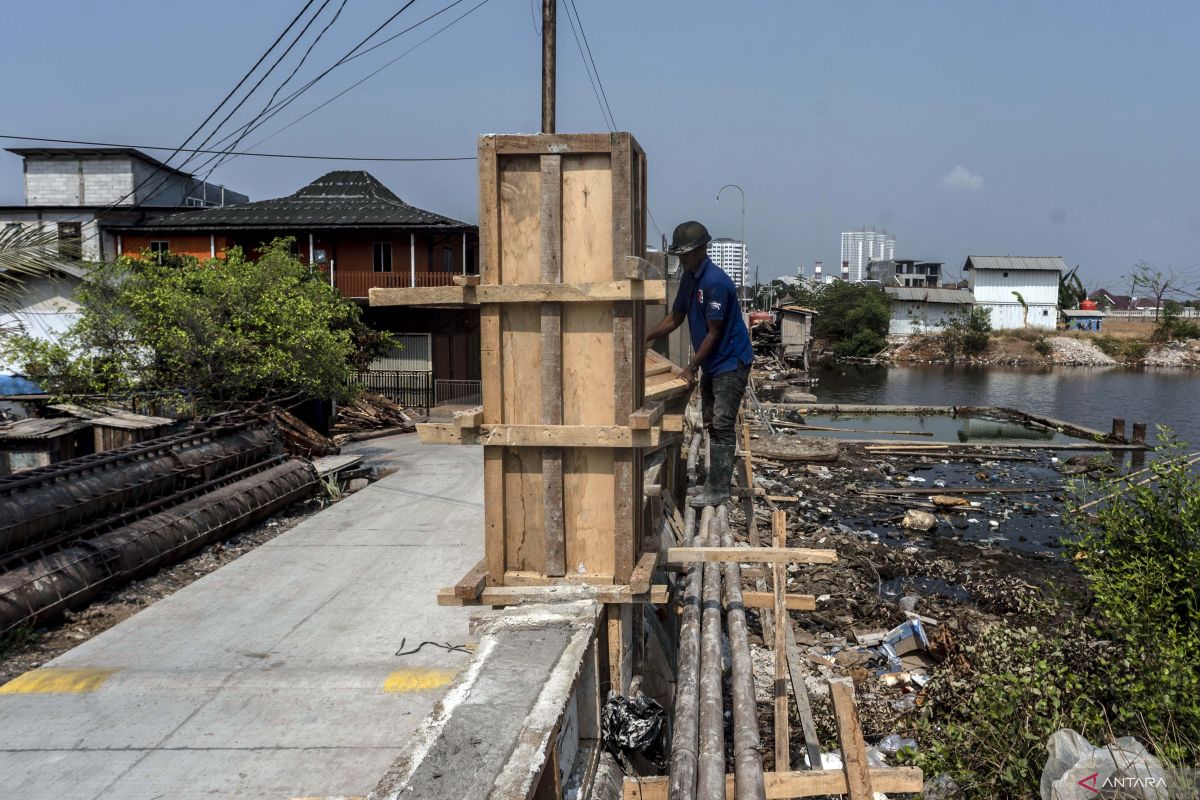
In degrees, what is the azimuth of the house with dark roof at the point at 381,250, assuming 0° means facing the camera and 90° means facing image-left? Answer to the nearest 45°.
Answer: approximately 0°

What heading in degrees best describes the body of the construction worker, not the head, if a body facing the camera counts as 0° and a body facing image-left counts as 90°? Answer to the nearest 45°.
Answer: approximately 90°

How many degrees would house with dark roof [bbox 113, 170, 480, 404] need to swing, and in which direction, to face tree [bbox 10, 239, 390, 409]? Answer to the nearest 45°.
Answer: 0° — it already faces it

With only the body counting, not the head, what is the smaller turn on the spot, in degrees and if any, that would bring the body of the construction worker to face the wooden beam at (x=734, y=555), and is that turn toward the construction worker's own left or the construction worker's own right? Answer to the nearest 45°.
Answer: approximately 90° to the construction worker's own left

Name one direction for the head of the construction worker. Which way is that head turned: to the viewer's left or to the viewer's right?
to the viewer's left

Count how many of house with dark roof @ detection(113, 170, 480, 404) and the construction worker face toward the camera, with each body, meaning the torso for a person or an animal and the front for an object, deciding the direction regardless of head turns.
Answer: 1

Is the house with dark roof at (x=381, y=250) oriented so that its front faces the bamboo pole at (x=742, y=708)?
yes

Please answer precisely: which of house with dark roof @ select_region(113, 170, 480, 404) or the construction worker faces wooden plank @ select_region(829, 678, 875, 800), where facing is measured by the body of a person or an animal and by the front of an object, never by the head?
the house with dark roof
